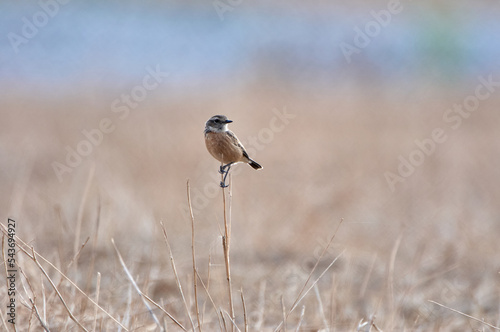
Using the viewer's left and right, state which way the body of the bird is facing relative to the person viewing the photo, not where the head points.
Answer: facing the viewer and to the left of the viewer
